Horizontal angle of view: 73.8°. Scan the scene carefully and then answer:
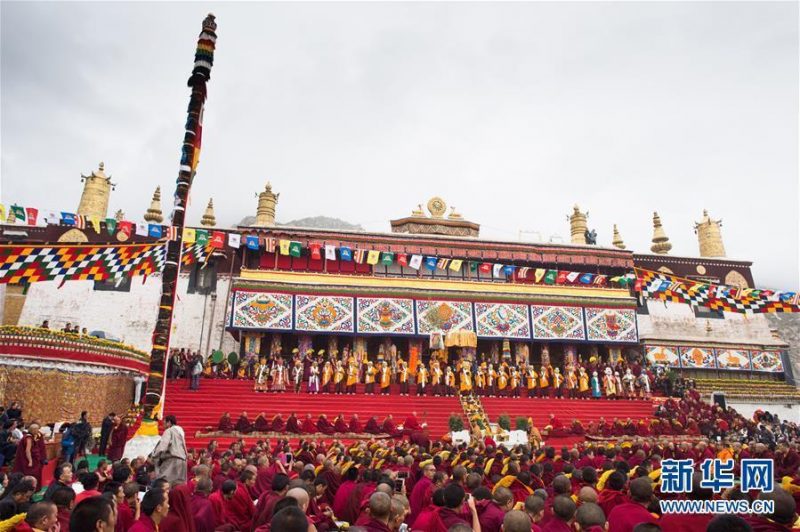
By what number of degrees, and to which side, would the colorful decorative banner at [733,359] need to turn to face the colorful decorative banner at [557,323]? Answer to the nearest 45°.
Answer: approximately 45° to its right

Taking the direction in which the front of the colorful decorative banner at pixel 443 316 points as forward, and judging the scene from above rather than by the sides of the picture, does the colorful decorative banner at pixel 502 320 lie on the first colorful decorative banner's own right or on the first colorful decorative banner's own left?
on the first colorful decorative banner's own left

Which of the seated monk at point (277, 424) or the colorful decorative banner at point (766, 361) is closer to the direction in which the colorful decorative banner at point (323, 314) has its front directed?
the seated monk

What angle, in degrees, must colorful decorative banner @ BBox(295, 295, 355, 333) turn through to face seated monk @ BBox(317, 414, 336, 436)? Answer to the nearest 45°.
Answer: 0° — it already faces them

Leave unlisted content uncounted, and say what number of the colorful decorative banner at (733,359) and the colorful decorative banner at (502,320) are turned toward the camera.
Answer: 2

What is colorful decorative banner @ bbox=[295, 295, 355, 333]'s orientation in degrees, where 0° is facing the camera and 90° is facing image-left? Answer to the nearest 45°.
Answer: approximately 0°

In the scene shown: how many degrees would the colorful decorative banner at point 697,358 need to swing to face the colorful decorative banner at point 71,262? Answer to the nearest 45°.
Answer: approximately 45° to its right

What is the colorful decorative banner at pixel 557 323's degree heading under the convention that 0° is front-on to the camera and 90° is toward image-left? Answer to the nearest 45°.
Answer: approximately 0°

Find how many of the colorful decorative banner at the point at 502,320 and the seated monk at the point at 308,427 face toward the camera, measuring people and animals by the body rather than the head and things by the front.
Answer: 2

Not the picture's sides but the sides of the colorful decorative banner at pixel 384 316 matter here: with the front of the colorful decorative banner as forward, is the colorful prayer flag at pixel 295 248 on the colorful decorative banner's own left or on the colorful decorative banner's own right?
on the colorful decorative banner's own right

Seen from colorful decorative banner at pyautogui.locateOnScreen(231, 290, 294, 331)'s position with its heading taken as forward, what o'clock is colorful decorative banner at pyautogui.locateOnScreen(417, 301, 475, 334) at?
colorful decorative banner at pyautogui.locateOnScreen(417, 301, 475, 334) is roughly at 9 o'clock from colorful decorative banner at pyautogui.locateOnScreen(231, 290, 294, 331).

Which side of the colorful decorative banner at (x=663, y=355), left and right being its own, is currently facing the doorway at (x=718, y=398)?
left

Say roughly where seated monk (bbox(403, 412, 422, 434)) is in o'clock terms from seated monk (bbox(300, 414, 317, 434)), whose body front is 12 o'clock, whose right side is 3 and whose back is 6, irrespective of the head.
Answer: seated monk (bbox(403, 412, 422, 434)) is roughly at 9 o'clock from seated monk (bbox(300, 414, 317, 434)).

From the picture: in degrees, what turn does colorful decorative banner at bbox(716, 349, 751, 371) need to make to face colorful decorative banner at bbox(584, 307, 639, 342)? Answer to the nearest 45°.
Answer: approximately 45° to its right
